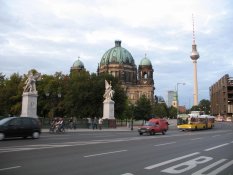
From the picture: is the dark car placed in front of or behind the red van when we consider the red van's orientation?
in front

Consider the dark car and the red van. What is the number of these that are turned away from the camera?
0

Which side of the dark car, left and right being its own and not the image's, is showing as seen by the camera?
left

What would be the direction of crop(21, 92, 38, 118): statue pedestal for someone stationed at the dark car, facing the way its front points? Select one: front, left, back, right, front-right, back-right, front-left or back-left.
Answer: right

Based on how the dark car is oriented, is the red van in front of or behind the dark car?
behind

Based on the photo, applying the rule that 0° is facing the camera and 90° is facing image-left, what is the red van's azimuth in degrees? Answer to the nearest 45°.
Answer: approximately 45°
